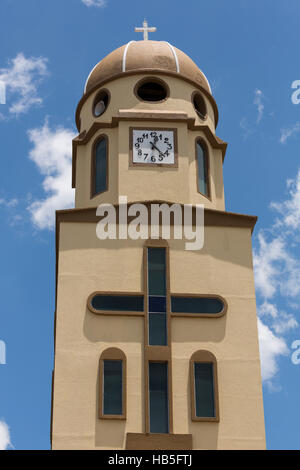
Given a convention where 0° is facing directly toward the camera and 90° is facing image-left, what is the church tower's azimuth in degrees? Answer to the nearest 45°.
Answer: approximately 0°
